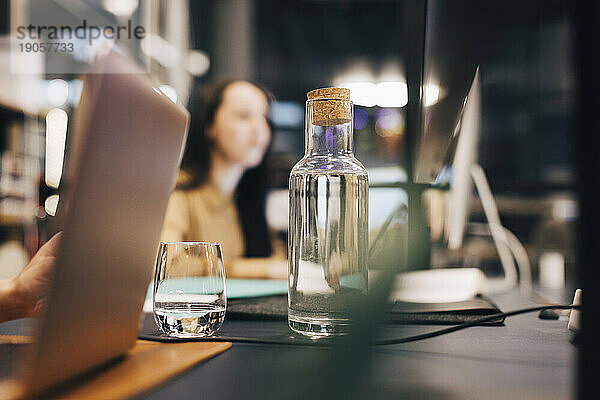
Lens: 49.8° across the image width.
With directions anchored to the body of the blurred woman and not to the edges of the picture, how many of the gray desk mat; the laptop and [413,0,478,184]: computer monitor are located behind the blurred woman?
0

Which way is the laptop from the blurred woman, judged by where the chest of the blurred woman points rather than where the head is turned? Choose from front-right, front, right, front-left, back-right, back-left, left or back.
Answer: front-right

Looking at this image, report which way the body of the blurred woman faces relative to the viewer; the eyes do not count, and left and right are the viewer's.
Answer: facing the viewer and to the right of the viewer

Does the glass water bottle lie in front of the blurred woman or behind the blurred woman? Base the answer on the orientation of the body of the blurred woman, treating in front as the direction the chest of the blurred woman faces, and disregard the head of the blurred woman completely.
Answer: in front

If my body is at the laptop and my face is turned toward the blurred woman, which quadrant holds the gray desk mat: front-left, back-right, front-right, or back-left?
front-right
